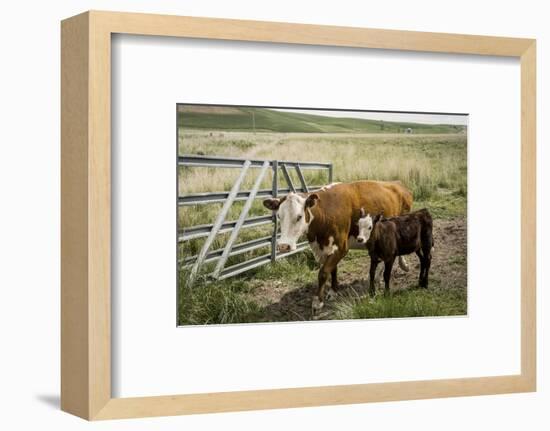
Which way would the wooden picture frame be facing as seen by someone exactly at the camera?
facing the viewer and to the right of the viewer
